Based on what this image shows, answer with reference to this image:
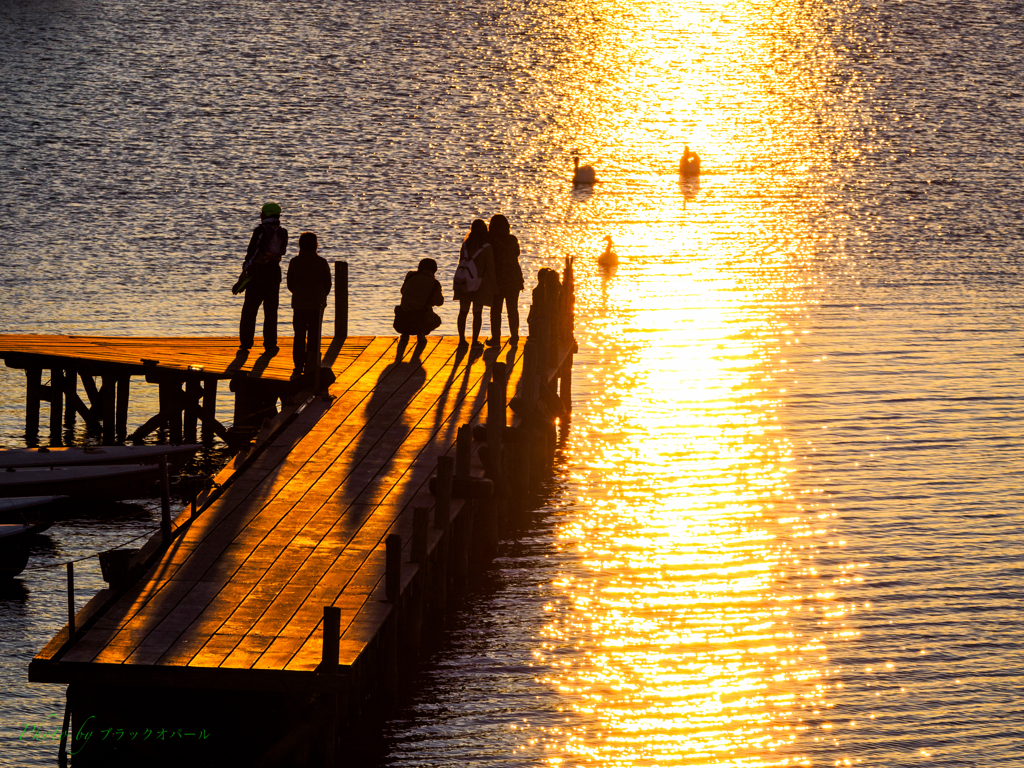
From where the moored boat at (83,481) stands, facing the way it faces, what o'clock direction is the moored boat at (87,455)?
the moored boat at (87,455) is roughly at 9 o'clock from the moored boat at (83,481).

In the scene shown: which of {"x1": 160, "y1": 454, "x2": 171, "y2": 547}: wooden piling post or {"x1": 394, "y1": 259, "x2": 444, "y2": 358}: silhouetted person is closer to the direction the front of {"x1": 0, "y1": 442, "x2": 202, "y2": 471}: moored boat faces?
the silhouetted person

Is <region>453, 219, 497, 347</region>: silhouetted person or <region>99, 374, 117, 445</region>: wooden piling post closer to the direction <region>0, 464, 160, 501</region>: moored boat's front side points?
the silhouetted person

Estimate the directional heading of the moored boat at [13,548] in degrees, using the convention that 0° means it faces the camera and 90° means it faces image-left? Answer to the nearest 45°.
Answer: approximately 270°

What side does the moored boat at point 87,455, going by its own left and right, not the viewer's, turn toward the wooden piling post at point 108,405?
left

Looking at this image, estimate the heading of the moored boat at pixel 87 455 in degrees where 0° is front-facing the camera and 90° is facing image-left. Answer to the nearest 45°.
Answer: approximately 270°

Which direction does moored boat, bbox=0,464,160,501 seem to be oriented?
to the viewer's right

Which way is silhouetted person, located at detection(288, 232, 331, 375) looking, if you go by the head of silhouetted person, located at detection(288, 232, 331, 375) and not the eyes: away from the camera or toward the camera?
away from the camera

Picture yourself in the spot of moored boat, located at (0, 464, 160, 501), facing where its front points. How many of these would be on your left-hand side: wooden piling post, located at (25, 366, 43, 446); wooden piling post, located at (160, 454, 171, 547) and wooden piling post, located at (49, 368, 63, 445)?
2

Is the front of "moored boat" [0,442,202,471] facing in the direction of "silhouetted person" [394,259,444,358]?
yes

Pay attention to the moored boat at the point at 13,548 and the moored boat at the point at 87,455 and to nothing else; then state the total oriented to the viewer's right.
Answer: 2

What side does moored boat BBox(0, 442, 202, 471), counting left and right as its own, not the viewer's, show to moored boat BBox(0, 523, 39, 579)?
right

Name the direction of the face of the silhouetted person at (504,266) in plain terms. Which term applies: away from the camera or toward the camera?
away from the camera

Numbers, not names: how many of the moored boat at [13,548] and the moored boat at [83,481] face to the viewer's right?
2
